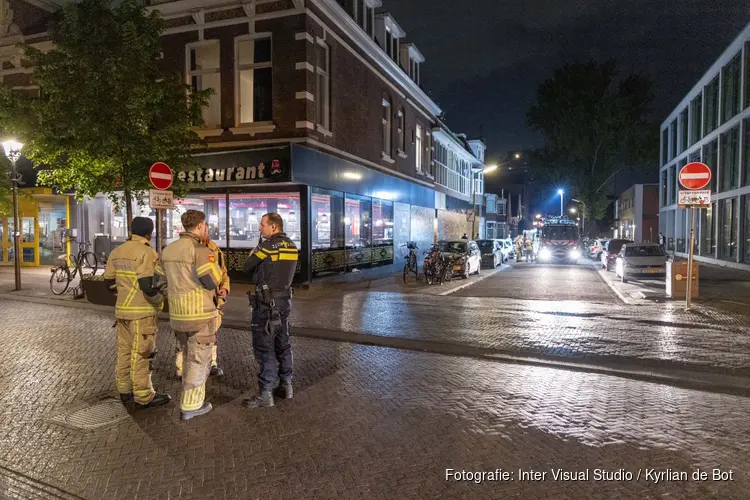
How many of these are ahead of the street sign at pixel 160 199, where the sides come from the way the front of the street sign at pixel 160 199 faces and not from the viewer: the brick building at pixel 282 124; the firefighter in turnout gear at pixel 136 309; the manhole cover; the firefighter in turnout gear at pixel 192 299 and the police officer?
4

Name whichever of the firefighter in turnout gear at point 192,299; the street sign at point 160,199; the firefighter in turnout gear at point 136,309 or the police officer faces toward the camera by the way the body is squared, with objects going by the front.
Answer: the street sign

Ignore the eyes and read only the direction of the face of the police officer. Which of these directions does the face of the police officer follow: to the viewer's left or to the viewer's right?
to the viewer's left

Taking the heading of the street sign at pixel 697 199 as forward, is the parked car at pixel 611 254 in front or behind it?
behind

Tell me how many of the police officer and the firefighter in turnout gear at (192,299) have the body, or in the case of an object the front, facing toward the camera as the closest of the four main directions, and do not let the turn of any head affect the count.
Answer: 0

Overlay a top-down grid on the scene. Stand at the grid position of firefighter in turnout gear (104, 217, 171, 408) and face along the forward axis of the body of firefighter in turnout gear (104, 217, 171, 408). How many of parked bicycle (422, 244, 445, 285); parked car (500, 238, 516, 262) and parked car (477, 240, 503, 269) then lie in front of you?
3

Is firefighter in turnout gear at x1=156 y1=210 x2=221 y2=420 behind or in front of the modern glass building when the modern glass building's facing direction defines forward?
in front

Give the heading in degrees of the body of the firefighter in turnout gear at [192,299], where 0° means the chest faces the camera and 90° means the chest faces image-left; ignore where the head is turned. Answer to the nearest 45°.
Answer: approximately 225°

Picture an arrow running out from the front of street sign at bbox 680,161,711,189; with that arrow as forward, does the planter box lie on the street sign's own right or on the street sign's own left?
on the street sign's own right

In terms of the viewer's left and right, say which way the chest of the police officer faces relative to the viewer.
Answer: facing away from the viewer and to the left of the viewer

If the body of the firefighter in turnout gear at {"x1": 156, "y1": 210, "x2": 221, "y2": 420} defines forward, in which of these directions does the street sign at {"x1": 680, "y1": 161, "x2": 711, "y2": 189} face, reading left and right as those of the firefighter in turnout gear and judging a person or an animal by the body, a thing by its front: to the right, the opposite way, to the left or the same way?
the opposite way

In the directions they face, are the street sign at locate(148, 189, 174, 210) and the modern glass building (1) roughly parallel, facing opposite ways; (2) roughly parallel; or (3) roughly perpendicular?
roughly perpendicular

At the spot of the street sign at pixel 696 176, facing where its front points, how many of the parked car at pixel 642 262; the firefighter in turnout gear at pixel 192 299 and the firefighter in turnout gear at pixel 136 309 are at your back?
1

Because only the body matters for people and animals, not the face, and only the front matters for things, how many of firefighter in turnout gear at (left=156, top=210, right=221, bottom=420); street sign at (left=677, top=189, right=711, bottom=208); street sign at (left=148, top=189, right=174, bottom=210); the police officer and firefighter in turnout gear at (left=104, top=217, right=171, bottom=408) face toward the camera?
2

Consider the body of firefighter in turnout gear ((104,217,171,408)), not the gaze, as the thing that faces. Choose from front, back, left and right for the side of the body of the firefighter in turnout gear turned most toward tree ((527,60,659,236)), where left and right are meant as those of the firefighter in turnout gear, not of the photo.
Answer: front

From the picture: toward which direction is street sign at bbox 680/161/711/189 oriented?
toward the camera
